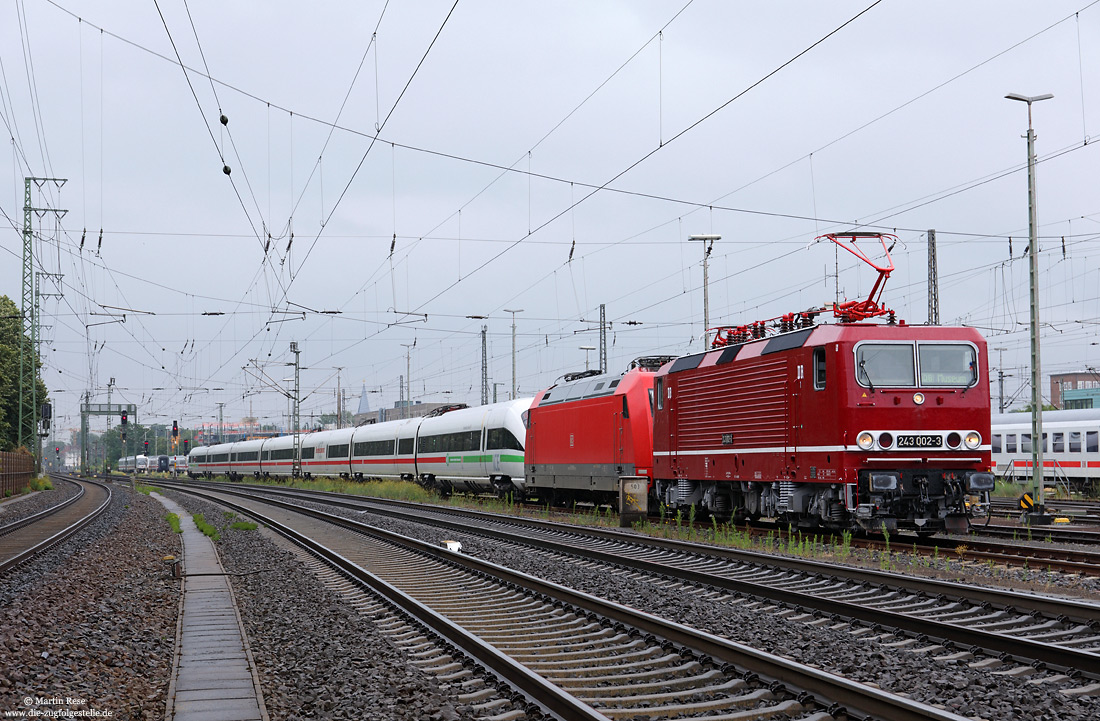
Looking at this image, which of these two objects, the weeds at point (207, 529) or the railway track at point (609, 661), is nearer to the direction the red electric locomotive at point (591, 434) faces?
the railway track

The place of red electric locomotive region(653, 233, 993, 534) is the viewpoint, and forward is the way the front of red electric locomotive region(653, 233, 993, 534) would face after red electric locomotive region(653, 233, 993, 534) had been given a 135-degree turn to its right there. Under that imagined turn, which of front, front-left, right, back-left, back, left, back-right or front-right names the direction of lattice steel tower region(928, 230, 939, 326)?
right

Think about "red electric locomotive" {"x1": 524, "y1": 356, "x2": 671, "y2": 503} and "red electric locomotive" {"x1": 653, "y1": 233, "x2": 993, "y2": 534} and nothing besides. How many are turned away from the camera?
0

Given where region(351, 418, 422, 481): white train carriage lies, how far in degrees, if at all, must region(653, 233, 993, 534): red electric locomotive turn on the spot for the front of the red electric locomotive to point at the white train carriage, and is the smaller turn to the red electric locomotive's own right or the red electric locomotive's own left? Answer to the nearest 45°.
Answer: approximately 180°

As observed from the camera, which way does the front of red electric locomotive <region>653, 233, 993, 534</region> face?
facing the viewer and to the right of the viewer

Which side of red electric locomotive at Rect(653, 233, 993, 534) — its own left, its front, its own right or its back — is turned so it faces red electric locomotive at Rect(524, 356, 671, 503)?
back

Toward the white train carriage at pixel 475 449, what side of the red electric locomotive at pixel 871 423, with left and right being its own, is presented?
back

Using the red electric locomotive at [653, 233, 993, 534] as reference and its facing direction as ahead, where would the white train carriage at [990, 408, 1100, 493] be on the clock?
The white train carriage is roughly at 8 o'clock from the red electric locomotive.

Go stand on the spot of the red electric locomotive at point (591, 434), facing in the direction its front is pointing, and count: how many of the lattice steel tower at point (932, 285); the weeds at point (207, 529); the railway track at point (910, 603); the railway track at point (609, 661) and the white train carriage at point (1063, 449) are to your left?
2
